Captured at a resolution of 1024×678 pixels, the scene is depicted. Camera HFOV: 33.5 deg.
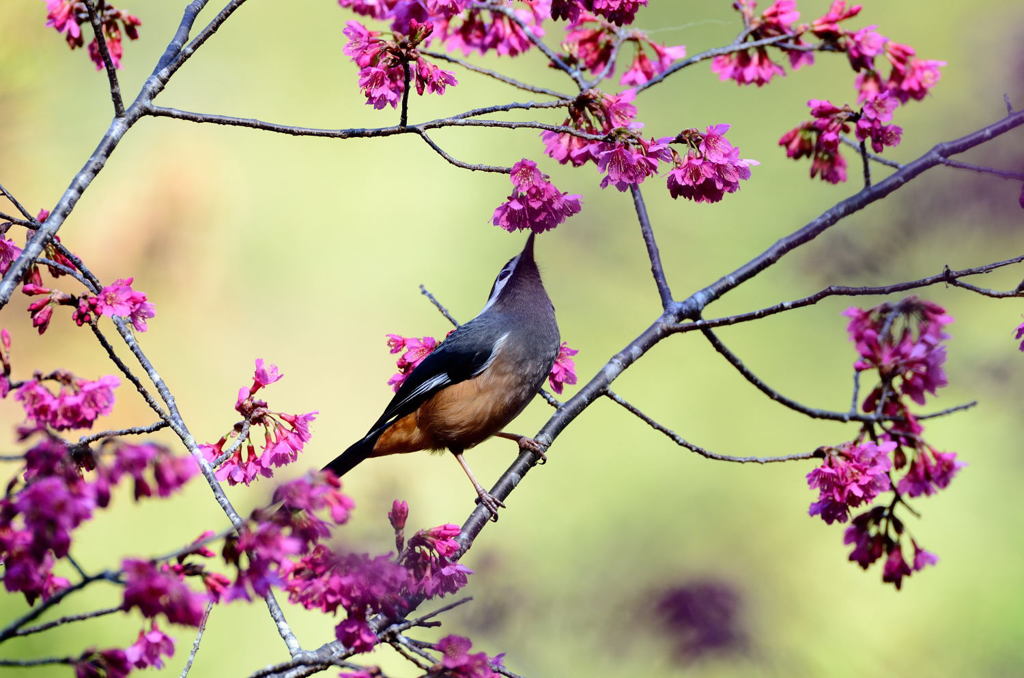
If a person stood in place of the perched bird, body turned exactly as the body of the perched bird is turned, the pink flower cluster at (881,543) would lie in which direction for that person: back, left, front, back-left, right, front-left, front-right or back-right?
front-right

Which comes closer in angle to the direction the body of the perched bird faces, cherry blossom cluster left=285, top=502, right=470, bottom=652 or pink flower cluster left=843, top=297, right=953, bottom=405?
the pink flower cluster

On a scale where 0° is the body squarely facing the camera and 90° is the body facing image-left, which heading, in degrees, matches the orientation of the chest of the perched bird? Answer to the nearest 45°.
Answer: approximately 270°

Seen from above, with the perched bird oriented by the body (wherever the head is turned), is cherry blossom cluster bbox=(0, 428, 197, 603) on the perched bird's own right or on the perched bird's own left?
on the perched bird's own right

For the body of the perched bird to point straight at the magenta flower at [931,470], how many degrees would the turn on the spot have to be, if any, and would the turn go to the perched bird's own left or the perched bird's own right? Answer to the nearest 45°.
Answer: approximately 45° to the perched bird's own right
